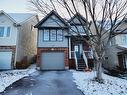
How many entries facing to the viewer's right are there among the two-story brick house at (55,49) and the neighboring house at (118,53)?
0

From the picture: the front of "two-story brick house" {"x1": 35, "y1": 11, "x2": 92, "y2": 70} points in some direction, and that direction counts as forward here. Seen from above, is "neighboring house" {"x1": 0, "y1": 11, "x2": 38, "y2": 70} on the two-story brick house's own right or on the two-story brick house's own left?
on the two-story brick house's own right

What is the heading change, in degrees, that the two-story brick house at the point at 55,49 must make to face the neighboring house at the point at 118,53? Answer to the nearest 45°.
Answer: approximately 90° to its left

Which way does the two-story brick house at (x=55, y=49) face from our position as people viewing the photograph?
facing the viewer
